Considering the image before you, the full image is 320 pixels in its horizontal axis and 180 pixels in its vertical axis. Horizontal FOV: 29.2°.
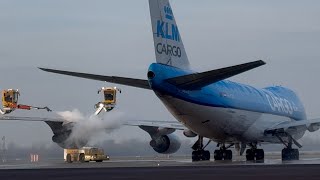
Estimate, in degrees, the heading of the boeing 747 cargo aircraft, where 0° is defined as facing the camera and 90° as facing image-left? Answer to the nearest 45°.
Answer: approximately 225°
